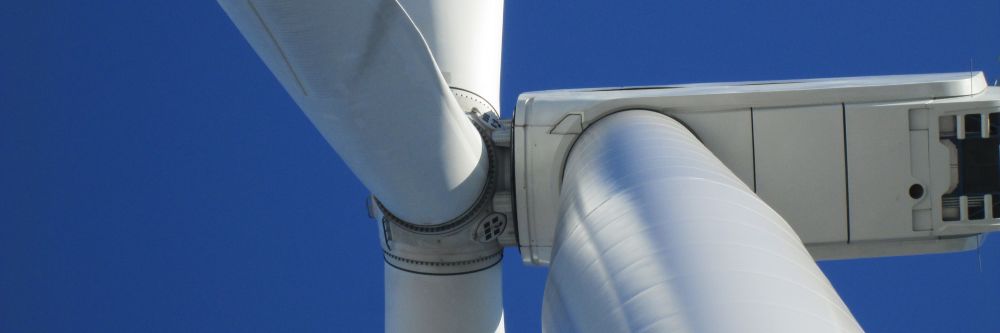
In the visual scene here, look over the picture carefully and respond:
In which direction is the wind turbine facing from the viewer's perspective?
to the viewer's left
